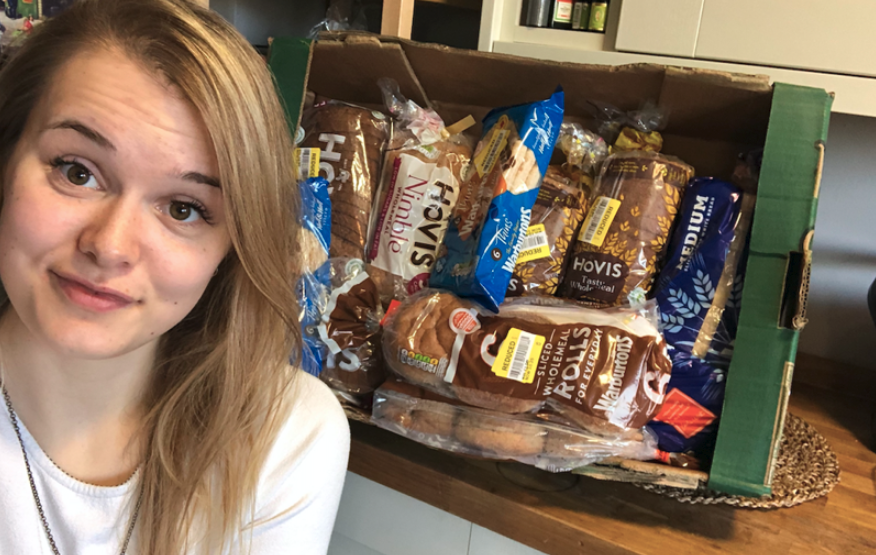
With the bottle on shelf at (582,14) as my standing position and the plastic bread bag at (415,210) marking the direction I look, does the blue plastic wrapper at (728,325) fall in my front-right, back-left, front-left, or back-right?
front-left

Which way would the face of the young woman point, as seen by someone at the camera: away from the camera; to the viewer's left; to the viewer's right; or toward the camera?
toward the camera

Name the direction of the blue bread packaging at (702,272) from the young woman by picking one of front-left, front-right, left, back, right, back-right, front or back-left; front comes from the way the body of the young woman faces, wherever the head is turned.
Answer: left

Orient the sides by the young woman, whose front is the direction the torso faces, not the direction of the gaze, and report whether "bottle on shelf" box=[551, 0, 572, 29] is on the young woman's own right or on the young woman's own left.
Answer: on the young woman's own left

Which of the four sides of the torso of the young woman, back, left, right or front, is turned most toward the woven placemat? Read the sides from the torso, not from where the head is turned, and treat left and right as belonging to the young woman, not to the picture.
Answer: left

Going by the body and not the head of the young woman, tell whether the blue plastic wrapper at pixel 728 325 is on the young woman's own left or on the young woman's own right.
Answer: on the young woman's own left

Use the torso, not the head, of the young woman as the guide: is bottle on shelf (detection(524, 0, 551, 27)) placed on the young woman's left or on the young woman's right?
on the young woman's left

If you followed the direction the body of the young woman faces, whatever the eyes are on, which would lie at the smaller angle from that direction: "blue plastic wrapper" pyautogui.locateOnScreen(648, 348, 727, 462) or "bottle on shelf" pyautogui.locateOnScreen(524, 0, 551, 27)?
the blue plastic wrapper

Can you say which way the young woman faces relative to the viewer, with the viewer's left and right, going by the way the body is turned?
facing the viewer
